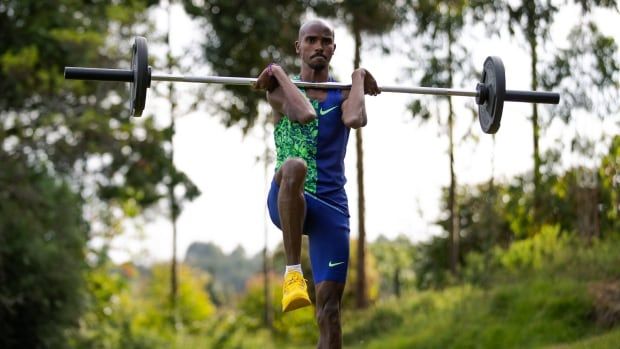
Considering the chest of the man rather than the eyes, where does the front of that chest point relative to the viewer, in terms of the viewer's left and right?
facing the viewer

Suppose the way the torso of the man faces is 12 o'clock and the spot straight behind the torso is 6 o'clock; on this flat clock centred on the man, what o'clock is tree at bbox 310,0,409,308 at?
The tree is roughly at 6 o'clock from the man.

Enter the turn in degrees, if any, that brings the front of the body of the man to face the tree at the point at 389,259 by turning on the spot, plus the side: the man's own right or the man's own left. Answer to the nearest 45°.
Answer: approximately 180°

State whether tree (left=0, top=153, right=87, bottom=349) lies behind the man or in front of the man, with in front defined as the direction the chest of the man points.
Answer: behind

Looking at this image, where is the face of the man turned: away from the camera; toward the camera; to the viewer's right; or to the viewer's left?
toward the camera

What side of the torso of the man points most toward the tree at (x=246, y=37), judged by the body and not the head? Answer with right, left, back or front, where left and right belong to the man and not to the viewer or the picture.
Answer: back

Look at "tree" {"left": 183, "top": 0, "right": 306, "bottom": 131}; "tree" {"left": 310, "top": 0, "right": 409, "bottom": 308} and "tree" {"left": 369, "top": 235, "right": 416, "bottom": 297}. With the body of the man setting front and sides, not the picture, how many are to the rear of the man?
3

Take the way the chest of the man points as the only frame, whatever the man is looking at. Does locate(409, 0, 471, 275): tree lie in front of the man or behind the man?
behind
